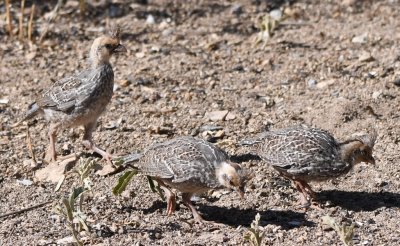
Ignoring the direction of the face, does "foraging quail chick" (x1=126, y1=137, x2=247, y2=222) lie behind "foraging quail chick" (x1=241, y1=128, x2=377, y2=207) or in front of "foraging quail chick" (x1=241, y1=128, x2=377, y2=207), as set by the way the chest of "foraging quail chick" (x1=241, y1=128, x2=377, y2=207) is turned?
behind

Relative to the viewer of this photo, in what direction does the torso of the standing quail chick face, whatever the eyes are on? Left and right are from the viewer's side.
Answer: facing to the right of the viewer

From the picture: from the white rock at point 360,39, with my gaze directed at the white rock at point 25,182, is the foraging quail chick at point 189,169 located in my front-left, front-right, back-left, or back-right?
front-left

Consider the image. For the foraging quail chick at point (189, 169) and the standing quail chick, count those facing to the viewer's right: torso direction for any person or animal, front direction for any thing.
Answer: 2

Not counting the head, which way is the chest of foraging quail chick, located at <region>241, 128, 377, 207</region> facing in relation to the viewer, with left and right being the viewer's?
facing to the right of the viewer

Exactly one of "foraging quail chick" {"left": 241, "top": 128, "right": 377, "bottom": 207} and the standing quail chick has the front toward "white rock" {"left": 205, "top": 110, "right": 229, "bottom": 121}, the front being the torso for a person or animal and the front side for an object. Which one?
the standing quail chick

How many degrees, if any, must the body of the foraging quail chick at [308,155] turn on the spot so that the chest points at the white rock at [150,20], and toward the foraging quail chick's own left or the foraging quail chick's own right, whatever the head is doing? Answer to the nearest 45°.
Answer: approximately 135° to the foraging quail chick's own left

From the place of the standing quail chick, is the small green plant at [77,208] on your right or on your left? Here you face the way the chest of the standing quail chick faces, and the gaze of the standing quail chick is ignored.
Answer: on your right

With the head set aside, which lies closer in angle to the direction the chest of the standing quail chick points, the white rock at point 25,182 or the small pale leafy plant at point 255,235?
the small pale leafy plant

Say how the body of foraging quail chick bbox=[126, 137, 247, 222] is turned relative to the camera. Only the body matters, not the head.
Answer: to the viewer's right

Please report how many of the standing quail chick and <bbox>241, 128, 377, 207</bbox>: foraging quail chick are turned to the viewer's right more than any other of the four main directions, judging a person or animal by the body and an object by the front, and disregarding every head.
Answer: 2

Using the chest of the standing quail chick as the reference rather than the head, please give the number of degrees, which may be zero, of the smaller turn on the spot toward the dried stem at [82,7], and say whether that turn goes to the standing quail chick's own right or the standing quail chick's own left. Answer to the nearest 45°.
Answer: approximately 90° to the standing quail chick's own left

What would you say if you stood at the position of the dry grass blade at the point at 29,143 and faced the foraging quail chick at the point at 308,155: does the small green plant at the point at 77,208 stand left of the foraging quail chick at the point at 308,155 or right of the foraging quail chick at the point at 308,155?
right
